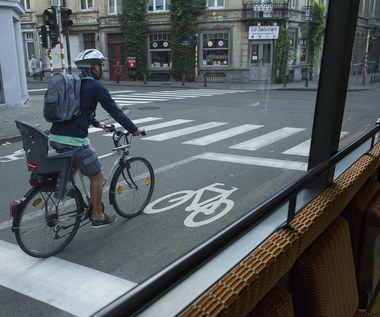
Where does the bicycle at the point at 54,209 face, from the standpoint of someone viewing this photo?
facing away from the viewer and to the right of the viewer

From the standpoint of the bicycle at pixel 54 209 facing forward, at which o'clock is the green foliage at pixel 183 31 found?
The green foliage is roughly at 11 o'clock from the bicycle.

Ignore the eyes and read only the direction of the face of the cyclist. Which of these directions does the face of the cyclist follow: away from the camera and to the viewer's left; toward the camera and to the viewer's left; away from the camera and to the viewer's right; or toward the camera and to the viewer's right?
away from the camera and to the viewer's right

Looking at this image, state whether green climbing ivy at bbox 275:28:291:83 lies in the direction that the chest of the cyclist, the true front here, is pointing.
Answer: yes

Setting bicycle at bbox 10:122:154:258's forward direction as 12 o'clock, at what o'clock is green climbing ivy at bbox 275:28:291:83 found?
The green climbing ivy is roughly at 12 o'clock from the bicycle.

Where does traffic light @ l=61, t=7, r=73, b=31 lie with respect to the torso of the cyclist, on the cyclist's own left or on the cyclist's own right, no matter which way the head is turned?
on the cyclist's own left

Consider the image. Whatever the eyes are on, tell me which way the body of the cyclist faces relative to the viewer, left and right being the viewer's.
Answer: facing away from the viewer and to the right of the viewer

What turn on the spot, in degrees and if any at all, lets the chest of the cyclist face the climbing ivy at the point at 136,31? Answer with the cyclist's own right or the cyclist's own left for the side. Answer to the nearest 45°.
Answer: approximately 45° to the cyclist's own left

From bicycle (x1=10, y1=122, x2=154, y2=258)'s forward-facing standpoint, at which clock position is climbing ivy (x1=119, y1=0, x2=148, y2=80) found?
The climbing ivy is roughly at 11 o'clock from the bicycle.
